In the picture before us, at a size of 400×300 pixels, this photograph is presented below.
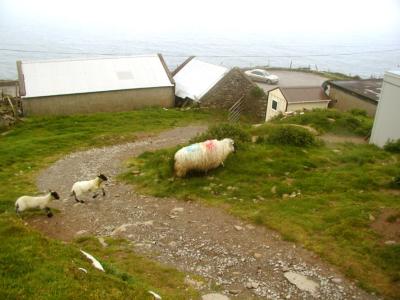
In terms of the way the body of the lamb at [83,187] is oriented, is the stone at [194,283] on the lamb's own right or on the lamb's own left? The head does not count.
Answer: on the lamb's own right

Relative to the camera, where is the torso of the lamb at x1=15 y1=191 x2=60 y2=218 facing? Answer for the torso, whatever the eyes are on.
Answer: to the viewer's right

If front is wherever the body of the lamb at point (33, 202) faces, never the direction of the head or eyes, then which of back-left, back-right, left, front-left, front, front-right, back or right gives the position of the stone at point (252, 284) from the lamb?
front-right

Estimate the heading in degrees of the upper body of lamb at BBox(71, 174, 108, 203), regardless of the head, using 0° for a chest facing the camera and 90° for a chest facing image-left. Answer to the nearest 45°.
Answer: approximately 270°

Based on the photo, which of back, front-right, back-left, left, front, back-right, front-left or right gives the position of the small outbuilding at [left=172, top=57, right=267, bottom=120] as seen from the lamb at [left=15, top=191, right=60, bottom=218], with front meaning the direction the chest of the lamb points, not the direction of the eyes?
front-left

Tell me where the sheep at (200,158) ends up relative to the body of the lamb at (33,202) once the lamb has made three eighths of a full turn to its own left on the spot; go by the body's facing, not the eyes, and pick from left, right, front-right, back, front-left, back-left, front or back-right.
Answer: back-right

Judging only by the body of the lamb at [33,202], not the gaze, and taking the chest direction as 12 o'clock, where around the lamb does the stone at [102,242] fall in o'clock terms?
The stone is roughly at 2 o'clock from the lamb.

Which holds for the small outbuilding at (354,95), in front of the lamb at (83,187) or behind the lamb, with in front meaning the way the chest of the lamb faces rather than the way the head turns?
in front

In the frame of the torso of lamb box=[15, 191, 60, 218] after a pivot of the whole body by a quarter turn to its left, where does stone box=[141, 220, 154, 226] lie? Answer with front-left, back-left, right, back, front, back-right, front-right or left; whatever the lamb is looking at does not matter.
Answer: back-right

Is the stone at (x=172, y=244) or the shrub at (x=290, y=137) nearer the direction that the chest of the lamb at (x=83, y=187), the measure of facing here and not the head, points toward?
the shrub

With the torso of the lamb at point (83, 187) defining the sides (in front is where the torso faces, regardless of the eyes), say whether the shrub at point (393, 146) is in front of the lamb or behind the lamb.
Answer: in front

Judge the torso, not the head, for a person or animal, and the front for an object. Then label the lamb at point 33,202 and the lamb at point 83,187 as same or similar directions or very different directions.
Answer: same or similar directions

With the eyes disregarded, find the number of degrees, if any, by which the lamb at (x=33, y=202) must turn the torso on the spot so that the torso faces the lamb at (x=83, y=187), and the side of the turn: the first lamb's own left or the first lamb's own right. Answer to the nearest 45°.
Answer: approximately 45° to the first lamb's own left

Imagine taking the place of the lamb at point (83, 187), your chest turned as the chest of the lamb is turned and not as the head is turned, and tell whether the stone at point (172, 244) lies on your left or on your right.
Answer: on your right

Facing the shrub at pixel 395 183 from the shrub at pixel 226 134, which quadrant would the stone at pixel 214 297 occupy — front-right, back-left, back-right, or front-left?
front-right

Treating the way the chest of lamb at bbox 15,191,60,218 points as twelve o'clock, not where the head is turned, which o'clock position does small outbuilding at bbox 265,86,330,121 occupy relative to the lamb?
The small outbuilding is roughly at 11 o'clock from the lamb.

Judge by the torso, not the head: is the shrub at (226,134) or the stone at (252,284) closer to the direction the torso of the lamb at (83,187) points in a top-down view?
the shrub
